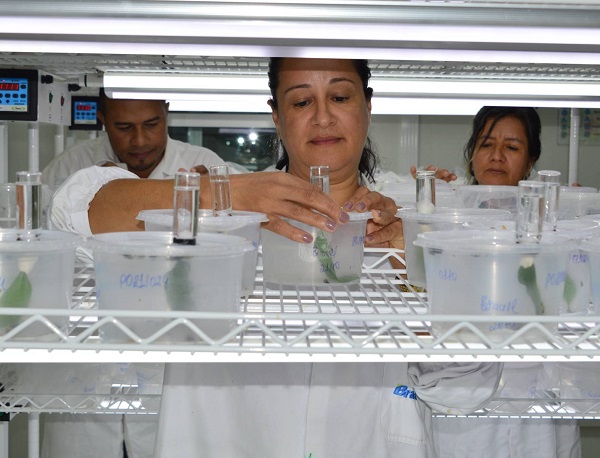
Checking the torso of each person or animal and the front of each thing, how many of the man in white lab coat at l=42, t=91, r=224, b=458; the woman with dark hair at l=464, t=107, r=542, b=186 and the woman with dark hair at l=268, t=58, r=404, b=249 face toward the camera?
3

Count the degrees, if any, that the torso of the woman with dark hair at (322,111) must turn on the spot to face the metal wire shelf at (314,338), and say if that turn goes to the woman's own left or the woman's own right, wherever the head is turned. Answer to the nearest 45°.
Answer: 0° — they already face it

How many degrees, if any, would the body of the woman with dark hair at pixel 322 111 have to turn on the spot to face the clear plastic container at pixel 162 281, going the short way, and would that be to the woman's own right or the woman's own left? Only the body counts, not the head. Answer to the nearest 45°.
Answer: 0° — they already face it

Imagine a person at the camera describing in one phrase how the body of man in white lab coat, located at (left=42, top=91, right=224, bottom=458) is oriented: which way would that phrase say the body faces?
toward the camera

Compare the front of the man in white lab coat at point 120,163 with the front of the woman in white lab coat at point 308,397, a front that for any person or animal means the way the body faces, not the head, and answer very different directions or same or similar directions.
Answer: same or similar directions

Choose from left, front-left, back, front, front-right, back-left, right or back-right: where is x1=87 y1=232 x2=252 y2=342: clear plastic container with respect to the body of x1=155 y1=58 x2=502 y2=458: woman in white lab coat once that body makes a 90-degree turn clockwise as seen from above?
left

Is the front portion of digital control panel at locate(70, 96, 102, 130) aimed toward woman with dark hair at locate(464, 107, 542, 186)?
no

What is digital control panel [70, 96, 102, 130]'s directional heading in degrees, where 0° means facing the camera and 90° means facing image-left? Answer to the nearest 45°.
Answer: approximately 0°

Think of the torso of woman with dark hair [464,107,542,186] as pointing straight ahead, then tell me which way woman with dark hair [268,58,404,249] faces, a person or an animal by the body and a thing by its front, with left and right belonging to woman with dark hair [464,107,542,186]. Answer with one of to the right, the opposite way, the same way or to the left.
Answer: the same way

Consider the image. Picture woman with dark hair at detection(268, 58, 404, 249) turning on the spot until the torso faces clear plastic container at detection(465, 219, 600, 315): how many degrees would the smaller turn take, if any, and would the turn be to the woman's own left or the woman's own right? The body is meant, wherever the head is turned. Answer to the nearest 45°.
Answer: approximately 45° to the woman's own left

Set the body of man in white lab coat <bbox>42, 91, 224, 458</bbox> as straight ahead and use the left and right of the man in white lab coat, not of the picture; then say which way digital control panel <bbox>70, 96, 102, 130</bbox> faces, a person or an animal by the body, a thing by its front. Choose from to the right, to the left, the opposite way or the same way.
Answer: the same way

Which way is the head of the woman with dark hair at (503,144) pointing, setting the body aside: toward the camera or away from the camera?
toward the camera

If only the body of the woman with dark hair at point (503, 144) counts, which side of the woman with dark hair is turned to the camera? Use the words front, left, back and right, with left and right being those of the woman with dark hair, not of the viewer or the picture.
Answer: front

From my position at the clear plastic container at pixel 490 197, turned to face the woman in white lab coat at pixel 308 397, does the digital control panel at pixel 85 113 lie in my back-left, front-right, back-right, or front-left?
front-right

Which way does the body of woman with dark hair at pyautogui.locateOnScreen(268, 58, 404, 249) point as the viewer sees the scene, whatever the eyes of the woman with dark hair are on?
toward the camera

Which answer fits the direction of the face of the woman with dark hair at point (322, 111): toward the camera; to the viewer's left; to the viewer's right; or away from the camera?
toward the camera
